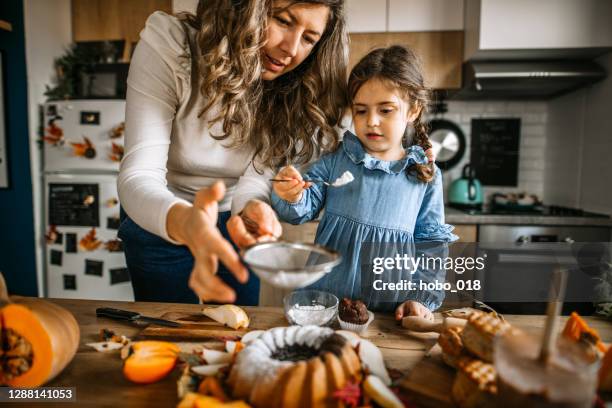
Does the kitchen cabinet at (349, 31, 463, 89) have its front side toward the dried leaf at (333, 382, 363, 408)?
yes

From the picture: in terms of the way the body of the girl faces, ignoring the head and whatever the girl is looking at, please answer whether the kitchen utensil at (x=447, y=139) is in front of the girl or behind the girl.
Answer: behind

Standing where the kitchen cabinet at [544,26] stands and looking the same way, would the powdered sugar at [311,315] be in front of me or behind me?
in front

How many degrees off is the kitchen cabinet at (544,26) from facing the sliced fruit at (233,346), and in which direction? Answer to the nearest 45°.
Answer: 0° — it already faces it

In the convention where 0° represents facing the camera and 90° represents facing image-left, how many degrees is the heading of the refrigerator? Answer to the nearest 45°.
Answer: approximately 0°
